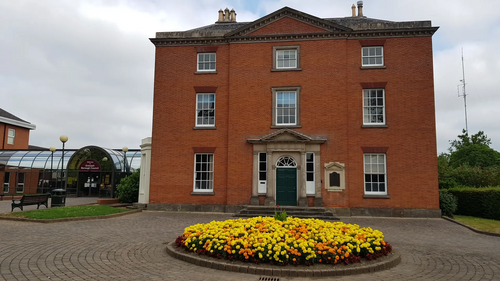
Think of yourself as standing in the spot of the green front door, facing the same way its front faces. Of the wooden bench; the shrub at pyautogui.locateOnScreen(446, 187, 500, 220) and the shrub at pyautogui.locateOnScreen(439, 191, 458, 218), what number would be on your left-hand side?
2

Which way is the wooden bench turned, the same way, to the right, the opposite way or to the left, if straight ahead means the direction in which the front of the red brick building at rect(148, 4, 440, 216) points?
the same way

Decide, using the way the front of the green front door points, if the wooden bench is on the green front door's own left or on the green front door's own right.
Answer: on the green front door's own right

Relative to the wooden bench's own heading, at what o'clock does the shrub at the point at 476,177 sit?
The shrub is roughly at 8 o'clock from the wooden bench.

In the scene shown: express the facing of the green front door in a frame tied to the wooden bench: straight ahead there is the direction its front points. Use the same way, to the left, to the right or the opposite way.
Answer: the same way

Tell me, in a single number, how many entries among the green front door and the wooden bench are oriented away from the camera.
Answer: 0

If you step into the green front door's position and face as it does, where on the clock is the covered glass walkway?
The covered glass walkway is roughly at 4 o'clock from the green front door.

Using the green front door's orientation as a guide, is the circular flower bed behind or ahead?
ahead

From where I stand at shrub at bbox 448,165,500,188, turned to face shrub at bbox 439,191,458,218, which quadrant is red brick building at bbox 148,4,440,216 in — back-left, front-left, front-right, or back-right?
front-right

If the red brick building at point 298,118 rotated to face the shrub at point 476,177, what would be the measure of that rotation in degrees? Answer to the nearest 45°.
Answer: approximately 135° to its left

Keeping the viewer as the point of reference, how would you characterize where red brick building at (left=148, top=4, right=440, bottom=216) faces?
facing the viewer

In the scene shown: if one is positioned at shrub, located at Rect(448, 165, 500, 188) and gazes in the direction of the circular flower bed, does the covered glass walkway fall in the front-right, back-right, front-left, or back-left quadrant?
front-right

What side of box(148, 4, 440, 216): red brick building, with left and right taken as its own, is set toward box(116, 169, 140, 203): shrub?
right

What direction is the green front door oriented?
toward the camera
